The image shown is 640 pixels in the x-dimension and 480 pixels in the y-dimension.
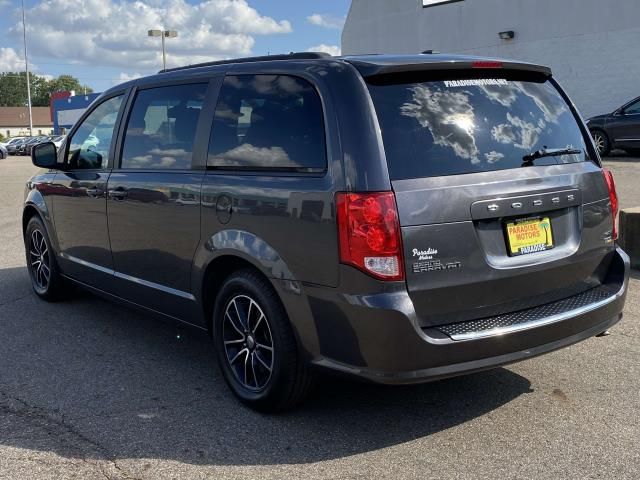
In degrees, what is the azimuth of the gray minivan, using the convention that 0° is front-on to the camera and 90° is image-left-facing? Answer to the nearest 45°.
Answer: approximately 135°

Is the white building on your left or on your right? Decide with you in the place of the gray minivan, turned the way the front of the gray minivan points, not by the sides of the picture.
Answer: on your right

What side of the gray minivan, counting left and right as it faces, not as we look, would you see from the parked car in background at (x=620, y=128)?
right
